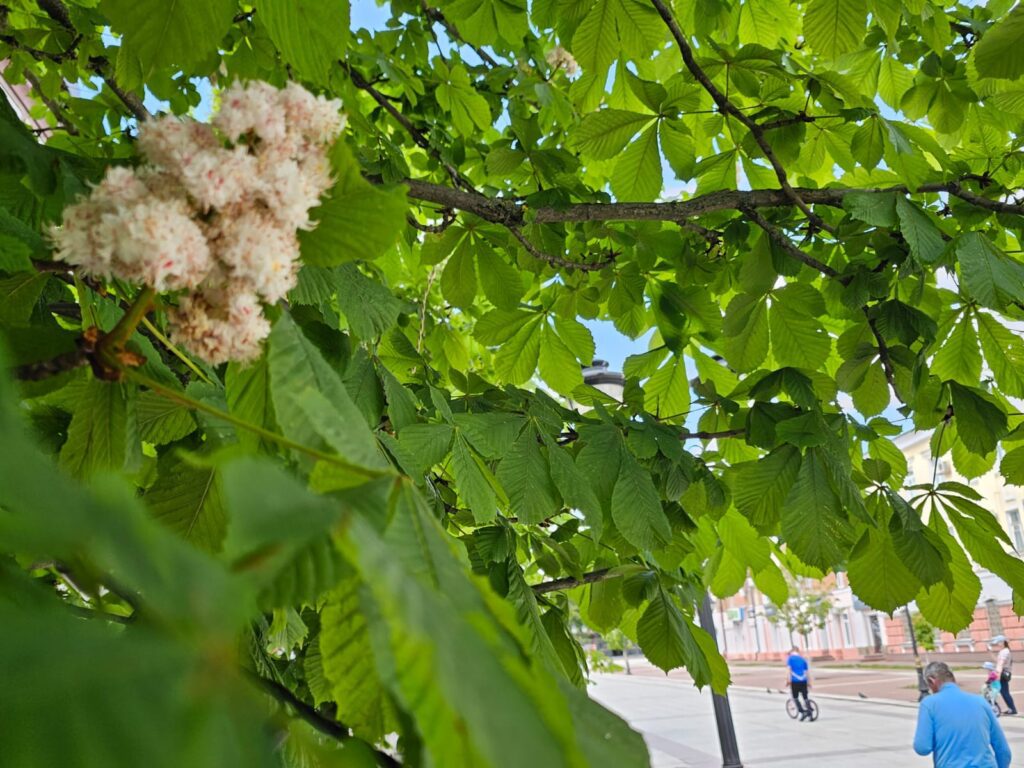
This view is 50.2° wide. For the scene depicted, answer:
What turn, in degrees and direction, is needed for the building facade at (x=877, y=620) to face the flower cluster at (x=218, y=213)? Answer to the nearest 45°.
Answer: approximately 45° to its left

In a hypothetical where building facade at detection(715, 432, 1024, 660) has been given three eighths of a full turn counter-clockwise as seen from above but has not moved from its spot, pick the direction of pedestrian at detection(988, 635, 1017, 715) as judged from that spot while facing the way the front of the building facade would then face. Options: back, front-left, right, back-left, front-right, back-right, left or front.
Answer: right

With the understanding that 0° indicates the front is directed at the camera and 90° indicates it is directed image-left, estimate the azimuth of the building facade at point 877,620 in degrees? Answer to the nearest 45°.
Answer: approximately 45°

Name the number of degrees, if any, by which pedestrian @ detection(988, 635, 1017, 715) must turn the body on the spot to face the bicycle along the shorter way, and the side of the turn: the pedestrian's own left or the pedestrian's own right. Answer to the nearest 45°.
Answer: approximately 45° to the pedestrian's own right

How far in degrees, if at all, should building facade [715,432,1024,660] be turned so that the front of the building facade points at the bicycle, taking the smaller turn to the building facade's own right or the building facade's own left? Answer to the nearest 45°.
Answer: approximately 45° to the building facade's own left
